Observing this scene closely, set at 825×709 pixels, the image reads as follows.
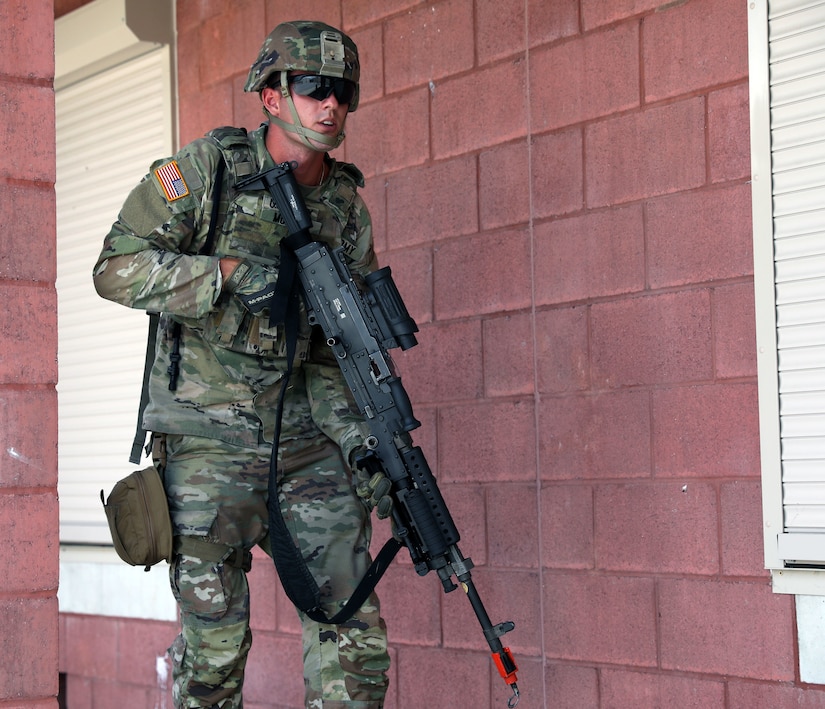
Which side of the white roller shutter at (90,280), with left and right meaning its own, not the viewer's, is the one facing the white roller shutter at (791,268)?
left

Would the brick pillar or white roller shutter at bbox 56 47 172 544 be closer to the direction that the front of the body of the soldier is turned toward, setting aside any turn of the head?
the brick pillar

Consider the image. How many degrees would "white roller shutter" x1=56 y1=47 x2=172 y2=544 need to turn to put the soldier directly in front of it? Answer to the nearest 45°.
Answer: approximately 45° to its left

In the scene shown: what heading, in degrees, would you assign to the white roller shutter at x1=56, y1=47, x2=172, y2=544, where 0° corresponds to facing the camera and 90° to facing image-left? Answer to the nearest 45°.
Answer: approximately 45°

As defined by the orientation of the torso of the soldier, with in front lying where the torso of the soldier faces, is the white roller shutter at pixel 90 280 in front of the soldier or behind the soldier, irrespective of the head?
behind

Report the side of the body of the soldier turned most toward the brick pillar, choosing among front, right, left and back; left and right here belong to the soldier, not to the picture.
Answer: right

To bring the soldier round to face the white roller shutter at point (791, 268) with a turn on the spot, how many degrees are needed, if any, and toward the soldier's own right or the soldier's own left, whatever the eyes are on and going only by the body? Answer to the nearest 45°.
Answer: approximately 45° to the soldier's own left
